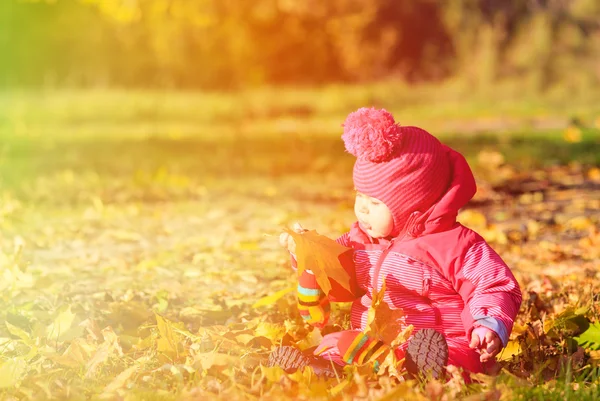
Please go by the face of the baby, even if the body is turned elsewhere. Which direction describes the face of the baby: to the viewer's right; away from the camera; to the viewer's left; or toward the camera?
to the viewer's left

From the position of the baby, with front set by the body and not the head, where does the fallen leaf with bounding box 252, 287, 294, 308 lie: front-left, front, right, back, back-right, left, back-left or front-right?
right

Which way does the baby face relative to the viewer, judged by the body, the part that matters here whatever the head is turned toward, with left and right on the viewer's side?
facing the viewer and to the left of the viewer
